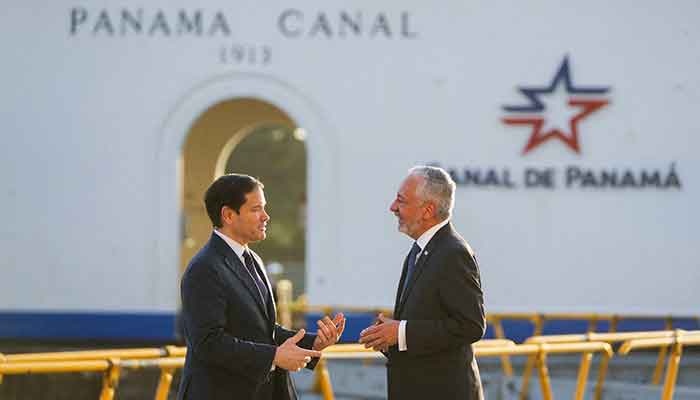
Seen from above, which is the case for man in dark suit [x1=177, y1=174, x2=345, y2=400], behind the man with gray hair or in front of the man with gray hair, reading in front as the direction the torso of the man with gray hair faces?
in front

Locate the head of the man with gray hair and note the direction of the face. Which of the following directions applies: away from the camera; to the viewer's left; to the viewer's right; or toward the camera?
to the viewer's left

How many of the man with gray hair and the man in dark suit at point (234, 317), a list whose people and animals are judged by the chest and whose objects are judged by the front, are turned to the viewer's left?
1

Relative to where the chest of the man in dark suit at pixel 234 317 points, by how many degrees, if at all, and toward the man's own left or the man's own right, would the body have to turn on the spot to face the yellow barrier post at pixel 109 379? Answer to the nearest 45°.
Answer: approximately 135° to the man's own left

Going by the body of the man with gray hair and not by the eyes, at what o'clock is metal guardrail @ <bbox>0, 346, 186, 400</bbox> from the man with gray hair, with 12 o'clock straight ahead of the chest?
The metal guardrail is roughly at 1 o'clock from the man with gray hair.

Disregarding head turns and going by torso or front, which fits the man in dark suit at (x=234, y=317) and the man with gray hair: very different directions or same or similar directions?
very different directions

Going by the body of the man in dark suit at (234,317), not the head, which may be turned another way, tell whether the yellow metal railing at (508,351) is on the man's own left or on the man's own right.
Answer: on the man's own left

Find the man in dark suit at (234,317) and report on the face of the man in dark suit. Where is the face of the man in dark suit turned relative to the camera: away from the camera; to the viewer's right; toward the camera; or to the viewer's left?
to the viewer's right

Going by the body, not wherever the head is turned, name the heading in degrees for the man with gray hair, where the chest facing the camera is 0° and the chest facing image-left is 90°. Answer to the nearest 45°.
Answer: approximately 90°

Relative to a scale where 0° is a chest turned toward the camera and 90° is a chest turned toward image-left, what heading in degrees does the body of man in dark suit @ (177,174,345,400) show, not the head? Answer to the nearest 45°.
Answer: approximately 270°

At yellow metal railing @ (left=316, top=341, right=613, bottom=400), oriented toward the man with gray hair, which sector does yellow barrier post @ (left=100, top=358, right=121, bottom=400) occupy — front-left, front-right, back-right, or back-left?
front-right
